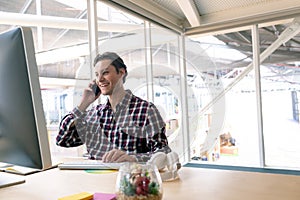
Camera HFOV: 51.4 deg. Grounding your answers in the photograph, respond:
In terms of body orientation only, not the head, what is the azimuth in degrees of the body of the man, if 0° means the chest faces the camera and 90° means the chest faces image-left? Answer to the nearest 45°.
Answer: approximately 45°

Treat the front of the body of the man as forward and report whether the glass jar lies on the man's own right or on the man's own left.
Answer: on the man's own left

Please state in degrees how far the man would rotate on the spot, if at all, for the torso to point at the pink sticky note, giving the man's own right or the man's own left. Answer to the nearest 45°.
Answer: approximately 45° to the man's own left

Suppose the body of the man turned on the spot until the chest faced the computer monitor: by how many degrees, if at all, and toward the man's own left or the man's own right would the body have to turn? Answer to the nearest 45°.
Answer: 0° — they already face it
